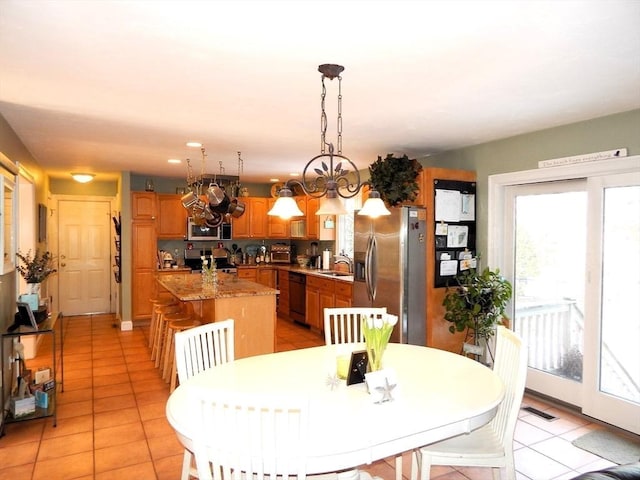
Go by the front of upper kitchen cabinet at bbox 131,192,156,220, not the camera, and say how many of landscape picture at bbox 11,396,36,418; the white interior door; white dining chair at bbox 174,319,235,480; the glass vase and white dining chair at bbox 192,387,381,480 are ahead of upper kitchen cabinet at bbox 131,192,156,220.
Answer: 4

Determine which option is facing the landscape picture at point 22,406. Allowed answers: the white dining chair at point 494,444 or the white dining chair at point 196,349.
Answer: the white dining chair at point 494,444

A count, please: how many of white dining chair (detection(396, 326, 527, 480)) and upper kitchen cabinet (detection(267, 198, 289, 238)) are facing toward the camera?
1

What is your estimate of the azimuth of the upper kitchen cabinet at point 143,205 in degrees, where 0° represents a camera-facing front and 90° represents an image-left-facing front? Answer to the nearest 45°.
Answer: approximately 0°

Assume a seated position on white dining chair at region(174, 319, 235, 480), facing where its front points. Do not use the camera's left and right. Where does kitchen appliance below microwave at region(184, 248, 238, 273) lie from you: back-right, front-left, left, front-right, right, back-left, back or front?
back-left

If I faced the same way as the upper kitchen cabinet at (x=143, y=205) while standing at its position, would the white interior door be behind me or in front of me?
behind

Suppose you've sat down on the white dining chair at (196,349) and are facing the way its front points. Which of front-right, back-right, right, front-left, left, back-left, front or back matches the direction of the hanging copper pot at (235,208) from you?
back-left

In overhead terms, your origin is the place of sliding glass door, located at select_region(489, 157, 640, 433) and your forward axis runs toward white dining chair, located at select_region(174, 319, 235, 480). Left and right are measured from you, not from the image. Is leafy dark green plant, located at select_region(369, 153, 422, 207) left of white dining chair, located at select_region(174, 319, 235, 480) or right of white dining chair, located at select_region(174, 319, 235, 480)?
right

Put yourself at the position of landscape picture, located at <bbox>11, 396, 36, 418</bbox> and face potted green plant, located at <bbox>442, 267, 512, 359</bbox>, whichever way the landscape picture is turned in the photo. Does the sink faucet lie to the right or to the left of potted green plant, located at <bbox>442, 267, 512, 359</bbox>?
left

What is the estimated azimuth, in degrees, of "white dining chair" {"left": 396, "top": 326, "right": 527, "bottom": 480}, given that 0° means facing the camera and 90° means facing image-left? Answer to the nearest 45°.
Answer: approximately 90°

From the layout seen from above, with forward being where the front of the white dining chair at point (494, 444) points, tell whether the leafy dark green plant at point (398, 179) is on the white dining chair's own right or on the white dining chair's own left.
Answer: on the white dining chair's own right
